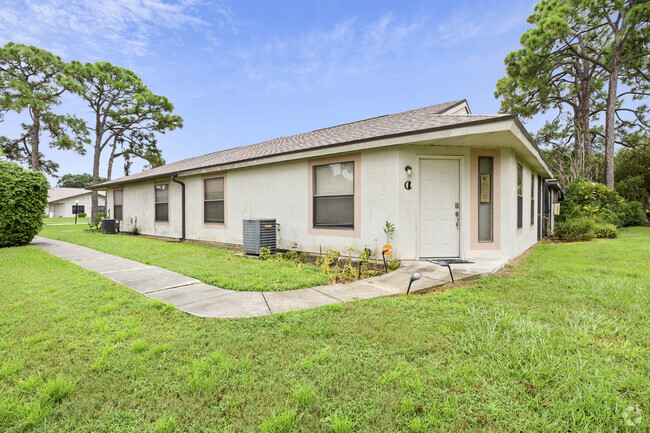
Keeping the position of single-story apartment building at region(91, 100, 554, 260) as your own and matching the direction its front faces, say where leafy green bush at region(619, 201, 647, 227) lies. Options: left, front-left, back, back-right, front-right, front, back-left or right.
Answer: back-left

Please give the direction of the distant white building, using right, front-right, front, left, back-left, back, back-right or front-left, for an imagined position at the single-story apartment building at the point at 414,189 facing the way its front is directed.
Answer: back-right

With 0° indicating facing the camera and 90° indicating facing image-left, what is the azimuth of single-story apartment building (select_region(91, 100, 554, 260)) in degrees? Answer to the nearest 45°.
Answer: approximately 0°

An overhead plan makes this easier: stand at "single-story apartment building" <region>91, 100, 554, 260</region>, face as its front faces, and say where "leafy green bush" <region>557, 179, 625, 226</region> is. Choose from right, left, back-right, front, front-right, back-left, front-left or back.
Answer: back-left

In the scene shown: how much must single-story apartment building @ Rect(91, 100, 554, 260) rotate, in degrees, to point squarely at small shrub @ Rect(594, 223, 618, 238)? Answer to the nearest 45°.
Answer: approximately 135° to its left

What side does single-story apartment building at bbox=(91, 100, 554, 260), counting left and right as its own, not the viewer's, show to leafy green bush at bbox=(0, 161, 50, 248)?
right

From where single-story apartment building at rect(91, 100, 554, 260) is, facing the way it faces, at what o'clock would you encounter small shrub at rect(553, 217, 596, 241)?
The small shrub is roughly at 8 o'clock from the single-story apartment building.
